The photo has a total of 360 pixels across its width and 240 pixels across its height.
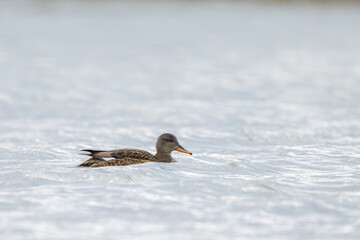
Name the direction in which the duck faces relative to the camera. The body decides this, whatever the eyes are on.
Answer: to the viewer's right
